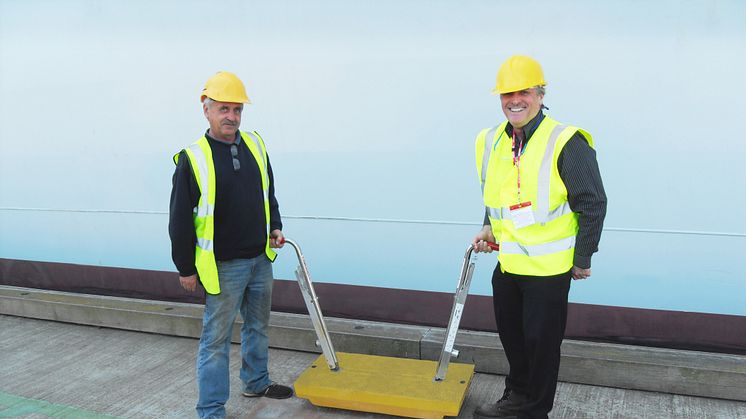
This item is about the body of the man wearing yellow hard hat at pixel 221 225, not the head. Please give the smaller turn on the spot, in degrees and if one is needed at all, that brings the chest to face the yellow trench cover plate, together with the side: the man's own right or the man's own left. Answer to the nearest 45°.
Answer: approximately 45° to the man's own left

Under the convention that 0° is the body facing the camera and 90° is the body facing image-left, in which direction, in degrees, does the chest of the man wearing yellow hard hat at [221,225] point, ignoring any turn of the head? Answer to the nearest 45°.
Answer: approximately 315°

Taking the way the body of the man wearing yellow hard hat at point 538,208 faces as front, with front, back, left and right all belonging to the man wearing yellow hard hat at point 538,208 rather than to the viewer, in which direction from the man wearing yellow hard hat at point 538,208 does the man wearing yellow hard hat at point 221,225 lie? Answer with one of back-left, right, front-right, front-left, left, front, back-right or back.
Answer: front-right

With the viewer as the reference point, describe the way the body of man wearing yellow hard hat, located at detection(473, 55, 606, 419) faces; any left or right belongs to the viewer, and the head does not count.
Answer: facing the viewer and to the left of the viewer
